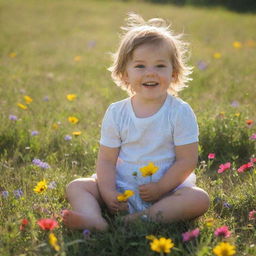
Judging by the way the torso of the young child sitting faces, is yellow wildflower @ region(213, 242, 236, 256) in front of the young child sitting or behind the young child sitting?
in front

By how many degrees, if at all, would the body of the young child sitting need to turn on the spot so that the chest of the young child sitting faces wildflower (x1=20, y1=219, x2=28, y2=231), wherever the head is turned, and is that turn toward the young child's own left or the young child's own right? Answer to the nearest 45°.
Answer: approximately 45° to the young child's own right

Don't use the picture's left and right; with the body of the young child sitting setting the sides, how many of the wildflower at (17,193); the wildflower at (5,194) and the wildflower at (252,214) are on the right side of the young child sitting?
2

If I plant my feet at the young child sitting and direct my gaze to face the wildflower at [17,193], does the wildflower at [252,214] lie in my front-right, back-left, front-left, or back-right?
back-left

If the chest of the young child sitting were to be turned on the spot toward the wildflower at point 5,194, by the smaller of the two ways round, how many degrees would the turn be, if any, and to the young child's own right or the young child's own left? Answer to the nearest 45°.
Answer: approximately 90° to the young child's own right

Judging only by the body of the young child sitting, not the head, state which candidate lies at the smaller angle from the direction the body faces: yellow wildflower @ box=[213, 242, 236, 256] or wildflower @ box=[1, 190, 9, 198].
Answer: the yellow wildflower

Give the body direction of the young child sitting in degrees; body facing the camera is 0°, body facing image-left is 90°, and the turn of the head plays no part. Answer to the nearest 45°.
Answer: approximately 0°

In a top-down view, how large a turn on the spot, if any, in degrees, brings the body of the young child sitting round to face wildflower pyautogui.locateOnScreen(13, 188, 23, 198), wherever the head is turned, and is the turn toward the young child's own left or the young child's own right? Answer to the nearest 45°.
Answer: approximately 90° to the young child's own right

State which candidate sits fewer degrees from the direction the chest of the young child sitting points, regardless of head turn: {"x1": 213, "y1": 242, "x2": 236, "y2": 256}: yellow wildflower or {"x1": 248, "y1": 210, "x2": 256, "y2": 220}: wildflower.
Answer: the yellow wildflower

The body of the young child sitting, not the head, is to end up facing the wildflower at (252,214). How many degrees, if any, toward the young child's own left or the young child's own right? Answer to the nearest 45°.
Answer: approximately 45° to the young child's own left
